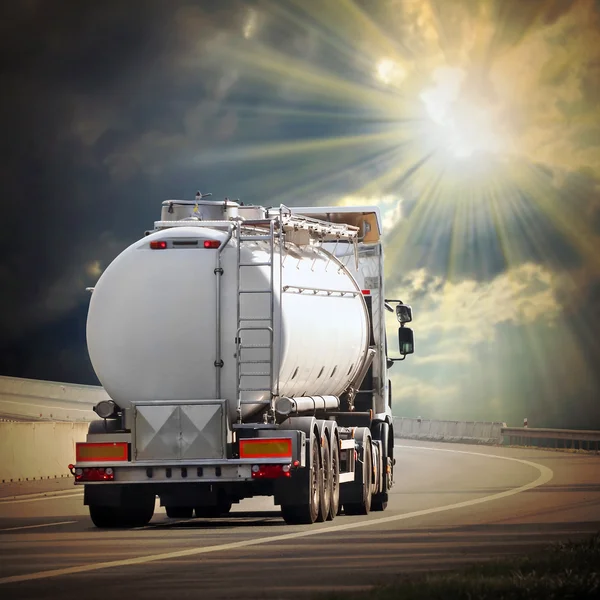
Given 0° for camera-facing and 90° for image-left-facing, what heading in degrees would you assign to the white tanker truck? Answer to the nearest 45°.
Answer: approximately 180°
